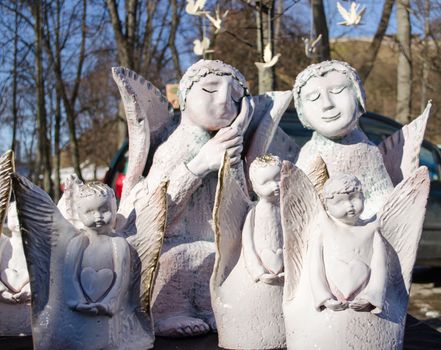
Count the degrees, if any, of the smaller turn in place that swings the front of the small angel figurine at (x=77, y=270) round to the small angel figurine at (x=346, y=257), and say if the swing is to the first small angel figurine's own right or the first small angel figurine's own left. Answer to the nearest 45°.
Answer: approximately 90° to the first small angel figurine's own left

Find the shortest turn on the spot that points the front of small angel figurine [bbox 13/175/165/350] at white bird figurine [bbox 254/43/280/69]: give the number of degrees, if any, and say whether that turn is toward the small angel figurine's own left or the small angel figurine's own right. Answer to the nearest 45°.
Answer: approximately 135° to the small angel figurine's own left

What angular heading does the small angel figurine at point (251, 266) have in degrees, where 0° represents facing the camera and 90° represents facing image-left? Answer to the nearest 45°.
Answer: approximately 315°

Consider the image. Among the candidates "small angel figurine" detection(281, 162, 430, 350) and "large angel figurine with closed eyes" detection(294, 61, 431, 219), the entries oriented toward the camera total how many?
2

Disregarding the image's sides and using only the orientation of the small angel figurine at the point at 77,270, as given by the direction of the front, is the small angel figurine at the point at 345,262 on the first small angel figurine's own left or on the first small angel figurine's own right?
on the first small angel figurine's own left

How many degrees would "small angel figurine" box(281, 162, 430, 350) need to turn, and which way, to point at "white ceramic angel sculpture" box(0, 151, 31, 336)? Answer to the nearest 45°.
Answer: approximately 90° to its right

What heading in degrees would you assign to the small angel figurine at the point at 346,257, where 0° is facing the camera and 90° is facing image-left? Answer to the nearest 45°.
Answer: approximately 0°
